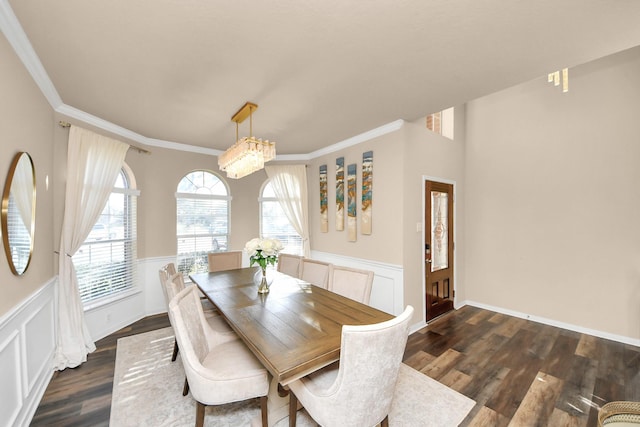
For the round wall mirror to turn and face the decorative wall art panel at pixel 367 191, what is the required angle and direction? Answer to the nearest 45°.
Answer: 0° — it already faces it

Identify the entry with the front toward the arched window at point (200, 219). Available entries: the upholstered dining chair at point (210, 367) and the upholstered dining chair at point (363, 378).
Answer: the upholstered dining chair at point (363, 378)

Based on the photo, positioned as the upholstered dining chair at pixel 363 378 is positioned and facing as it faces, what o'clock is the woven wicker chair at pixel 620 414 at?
the woven wicker chair at pixel 620 414 is roughly at 4 o'clock from the upholstered dining chair at pixel 363 378.

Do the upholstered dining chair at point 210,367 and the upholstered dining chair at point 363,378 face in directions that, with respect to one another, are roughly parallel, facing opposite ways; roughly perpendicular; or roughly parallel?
roughly perpendicular

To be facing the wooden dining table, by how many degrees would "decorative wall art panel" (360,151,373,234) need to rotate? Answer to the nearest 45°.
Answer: approximately 45° to its left

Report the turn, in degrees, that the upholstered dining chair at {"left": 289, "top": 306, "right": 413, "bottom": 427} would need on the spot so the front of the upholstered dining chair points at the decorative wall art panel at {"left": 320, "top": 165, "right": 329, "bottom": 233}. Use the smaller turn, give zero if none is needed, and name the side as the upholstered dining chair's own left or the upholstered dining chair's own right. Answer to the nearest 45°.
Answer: approximately 45° to the upholstered dining chair's own right

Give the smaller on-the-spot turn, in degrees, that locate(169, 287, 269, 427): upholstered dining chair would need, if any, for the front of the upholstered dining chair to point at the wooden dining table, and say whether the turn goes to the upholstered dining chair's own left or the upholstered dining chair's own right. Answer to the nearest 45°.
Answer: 0° — it already faces it

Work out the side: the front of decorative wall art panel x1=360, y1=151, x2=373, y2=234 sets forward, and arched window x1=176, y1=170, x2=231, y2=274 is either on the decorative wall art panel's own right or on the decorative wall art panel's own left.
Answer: on the decorative wall art panel's own right

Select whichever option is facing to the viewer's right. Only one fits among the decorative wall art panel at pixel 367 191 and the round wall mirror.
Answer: the round wall mirror

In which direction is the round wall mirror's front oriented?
to the viewer's right

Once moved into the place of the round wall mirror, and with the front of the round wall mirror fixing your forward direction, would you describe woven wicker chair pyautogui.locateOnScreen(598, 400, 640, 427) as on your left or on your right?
on your right

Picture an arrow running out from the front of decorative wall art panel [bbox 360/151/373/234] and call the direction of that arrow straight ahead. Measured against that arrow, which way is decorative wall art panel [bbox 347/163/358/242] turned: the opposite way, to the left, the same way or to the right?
the same way

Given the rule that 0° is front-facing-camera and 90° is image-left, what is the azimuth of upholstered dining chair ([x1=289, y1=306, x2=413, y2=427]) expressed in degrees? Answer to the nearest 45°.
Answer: approximately 135°

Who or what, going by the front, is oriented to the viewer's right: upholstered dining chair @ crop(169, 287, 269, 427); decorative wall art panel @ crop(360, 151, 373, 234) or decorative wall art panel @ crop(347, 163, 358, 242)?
the upholstered dining chair

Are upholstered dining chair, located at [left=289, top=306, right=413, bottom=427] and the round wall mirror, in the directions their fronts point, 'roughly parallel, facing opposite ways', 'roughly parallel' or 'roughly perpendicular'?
roughly perpendicular

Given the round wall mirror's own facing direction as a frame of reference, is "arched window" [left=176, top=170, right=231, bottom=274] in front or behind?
in front

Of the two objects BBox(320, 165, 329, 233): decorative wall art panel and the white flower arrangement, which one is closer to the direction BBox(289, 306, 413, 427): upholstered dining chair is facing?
the white flower arrangement

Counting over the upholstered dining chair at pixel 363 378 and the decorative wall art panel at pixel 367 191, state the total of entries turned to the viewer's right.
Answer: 0

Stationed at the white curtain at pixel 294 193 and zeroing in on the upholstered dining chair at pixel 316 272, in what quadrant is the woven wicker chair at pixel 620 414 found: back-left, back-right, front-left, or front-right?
front-left

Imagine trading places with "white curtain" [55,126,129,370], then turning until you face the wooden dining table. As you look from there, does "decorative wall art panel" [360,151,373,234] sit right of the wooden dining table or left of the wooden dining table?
left

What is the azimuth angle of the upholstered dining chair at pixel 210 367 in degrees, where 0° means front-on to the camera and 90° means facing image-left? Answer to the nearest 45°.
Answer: approximately 270°

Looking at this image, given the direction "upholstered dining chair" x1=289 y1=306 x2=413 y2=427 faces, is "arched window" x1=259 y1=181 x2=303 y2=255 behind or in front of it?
in front
